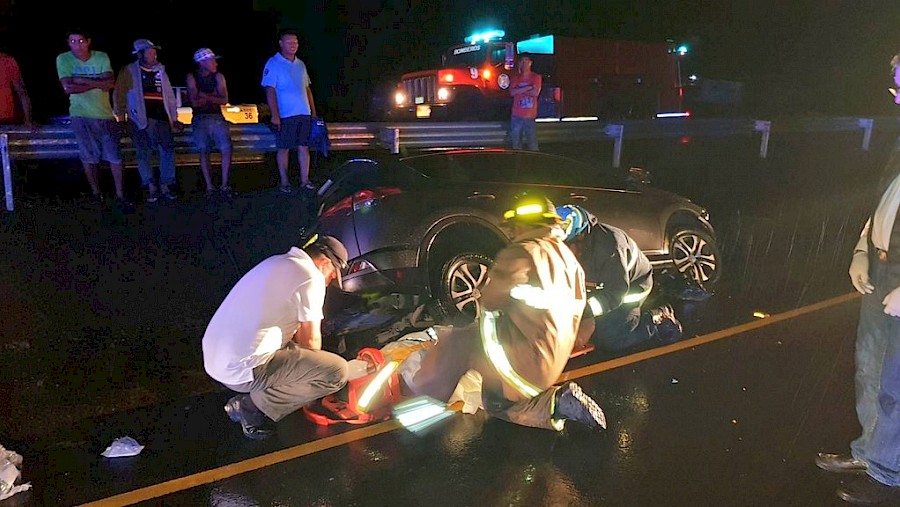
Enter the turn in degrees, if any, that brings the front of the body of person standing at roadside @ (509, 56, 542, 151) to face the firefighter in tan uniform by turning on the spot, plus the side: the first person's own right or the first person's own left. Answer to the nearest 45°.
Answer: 0° — they already face them

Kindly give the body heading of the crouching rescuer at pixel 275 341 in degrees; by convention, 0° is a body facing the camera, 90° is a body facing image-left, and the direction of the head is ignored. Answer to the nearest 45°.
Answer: approximately 270°

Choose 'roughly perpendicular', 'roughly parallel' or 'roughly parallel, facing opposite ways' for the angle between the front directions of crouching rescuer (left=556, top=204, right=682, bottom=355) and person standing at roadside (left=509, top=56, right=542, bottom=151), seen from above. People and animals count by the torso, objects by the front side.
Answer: roughly perpendicular

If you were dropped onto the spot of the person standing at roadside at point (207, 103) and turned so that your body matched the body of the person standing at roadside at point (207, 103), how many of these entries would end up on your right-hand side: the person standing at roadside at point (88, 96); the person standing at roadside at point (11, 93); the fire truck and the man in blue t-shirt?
2

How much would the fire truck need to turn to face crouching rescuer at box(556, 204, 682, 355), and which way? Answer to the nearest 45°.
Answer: approximately 45° to its left

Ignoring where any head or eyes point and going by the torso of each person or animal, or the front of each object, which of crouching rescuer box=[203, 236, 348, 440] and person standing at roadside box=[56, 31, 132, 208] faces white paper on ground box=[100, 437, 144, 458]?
the person standing at roadside

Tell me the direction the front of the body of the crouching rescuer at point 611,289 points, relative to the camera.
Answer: to the viewer's left
